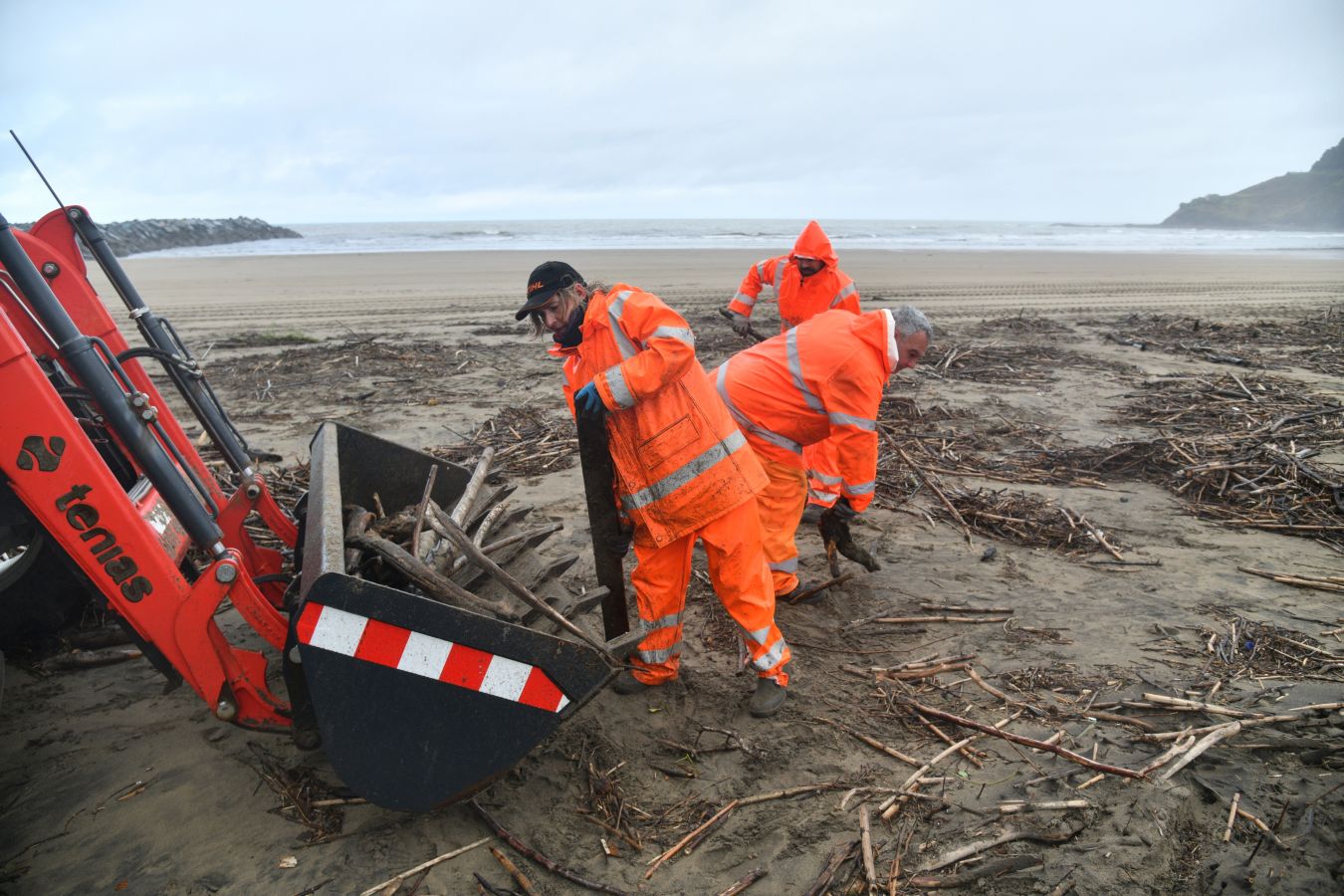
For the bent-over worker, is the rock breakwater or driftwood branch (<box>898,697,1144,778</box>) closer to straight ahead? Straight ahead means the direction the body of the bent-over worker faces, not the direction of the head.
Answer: the driftwood branch

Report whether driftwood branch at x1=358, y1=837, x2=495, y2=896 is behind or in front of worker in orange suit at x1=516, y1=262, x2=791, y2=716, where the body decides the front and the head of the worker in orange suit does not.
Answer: in front

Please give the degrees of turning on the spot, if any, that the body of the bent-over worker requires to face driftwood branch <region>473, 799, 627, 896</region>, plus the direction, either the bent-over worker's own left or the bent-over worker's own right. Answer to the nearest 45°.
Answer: approximately 90° to the bent-over worker's own right

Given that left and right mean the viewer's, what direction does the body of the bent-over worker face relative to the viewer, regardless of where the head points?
facing to the right of the viewer

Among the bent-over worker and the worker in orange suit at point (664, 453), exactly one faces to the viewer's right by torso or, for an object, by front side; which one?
the bent-over worker

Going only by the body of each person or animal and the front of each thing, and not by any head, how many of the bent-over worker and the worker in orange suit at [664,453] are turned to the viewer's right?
1

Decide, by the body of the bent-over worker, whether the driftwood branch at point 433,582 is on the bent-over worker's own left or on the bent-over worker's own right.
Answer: on the bent-over worker's own right

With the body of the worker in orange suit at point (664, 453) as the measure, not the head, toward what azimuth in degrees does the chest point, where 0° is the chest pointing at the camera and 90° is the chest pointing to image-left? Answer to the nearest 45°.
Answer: approximately 45°

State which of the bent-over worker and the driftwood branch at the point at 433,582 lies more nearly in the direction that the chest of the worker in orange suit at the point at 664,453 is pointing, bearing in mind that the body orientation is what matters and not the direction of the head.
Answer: the driftwood branch

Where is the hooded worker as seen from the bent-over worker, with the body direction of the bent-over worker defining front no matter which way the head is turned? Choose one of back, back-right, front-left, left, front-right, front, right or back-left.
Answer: left

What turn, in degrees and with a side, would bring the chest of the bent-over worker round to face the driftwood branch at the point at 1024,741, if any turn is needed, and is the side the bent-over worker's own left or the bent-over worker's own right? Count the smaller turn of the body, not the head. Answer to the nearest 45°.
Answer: approximately 45° to the bent-over worker's own right

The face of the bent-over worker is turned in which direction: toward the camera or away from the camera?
toward the camera

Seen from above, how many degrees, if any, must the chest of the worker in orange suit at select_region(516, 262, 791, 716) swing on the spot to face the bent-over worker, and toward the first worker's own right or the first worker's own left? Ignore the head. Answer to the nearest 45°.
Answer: approximately 180°

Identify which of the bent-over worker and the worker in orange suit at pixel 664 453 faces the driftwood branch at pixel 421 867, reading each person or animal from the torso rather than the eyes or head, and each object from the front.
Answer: the worker in orange suit
